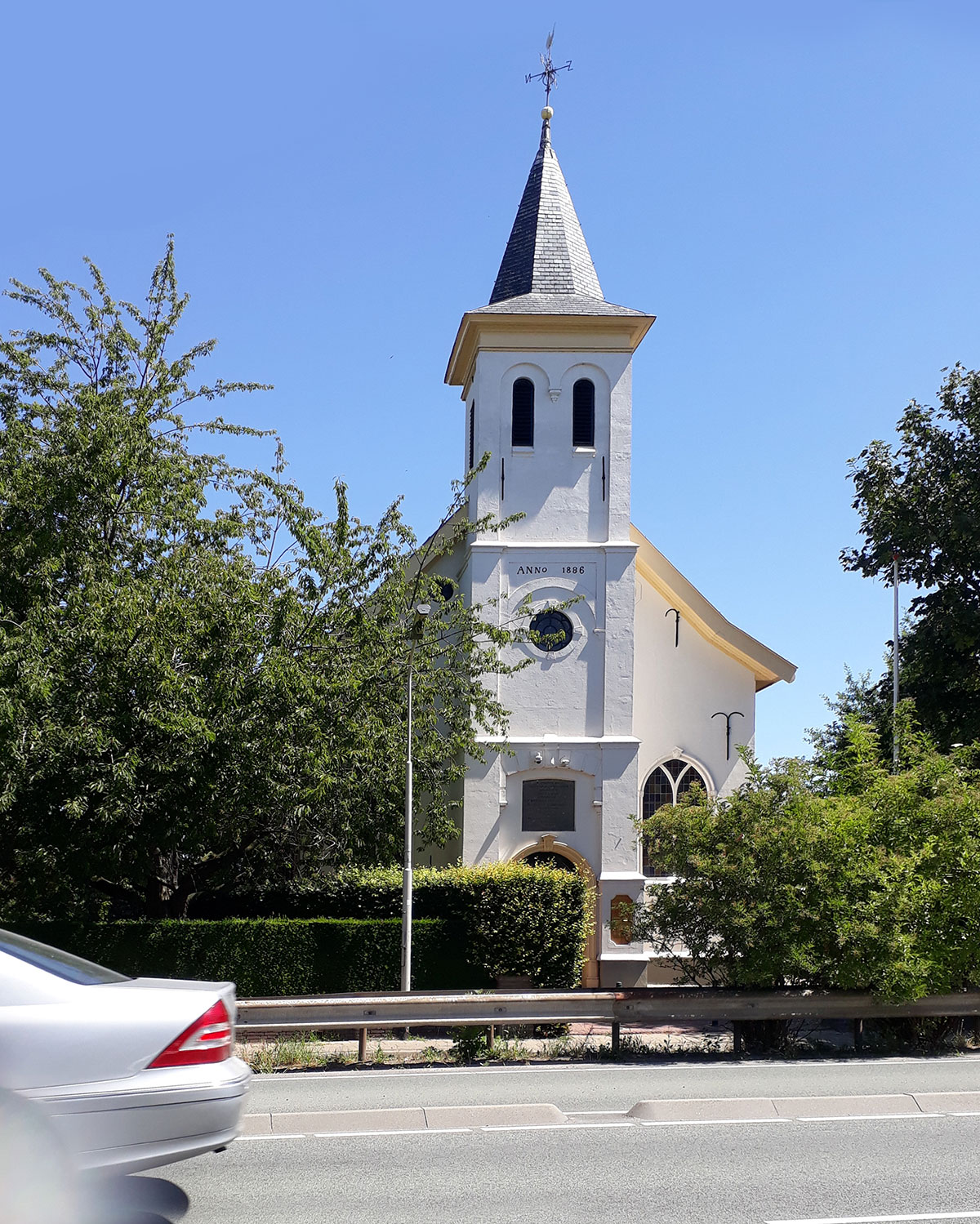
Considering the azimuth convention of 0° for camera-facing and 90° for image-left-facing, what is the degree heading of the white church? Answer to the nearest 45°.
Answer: approximately 0°

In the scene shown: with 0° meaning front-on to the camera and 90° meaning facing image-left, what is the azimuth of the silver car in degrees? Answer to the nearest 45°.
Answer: approximately 90°

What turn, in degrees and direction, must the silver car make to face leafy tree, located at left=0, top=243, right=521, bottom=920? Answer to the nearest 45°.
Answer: approximately 90° to its right

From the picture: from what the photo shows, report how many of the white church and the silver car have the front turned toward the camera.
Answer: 1

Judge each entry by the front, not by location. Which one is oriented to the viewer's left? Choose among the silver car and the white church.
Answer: the silver car

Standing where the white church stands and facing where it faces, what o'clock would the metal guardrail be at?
The metal guardrail is roughly at 12 o'clock from the white church.

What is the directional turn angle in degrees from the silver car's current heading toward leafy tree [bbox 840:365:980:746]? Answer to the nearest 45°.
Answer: approximately 135° to its right

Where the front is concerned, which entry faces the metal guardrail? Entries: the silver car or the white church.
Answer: the white church

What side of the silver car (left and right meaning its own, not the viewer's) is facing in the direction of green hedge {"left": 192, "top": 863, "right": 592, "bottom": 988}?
right

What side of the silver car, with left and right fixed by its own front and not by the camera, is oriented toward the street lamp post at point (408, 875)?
right
